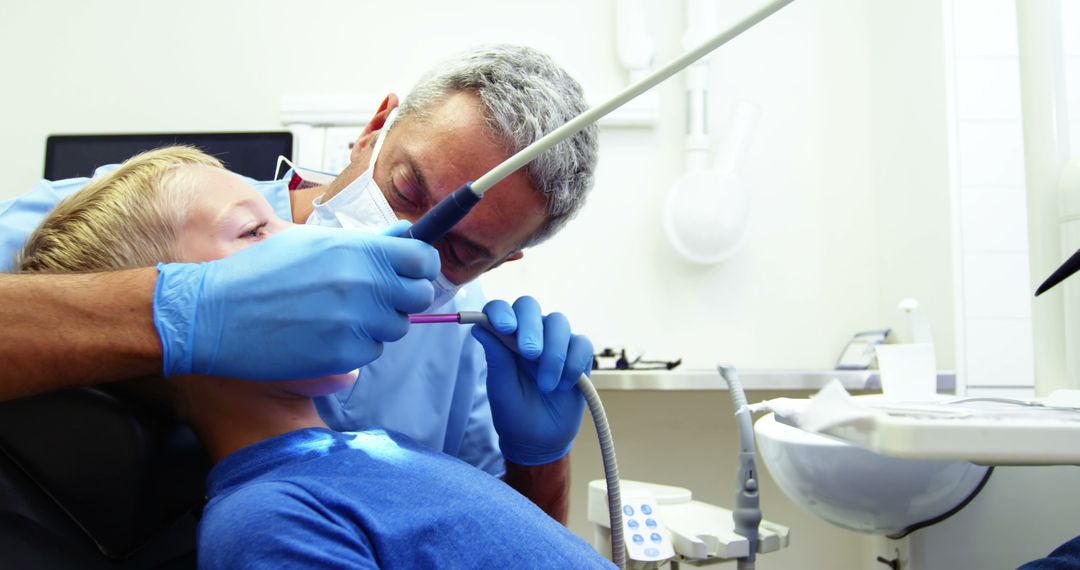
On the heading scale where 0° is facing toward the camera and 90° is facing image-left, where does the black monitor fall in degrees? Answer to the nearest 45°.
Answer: approximately 0°

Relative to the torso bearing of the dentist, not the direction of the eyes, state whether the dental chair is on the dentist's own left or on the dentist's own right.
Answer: on the dentist's own right

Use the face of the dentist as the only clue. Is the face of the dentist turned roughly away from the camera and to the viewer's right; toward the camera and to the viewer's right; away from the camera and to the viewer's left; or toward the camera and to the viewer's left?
toward the camera and to the viewer's left

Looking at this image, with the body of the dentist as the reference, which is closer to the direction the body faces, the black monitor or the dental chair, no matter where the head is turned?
the dental chair
